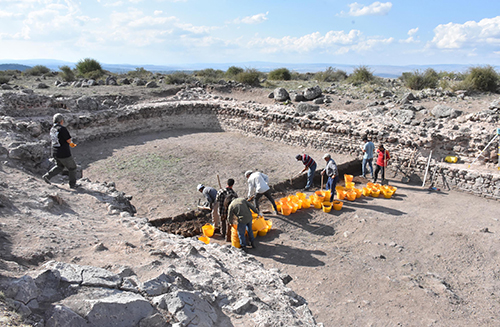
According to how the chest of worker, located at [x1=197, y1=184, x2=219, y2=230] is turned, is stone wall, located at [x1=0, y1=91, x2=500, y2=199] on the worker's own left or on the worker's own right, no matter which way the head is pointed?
on the worker's own right

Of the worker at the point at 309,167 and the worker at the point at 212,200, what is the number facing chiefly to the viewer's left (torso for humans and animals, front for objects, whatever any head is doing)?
2

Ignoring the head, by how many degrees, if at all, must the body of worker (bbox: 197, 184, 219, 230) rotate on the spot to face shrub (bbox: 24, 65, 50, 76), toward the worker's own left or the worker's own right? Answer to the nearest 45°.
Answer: approximately 45° to the worker's own right

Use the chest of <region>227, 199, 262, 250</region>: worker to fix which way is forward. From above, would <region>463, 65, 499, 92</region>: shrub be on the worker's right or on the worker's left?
on the worker's right

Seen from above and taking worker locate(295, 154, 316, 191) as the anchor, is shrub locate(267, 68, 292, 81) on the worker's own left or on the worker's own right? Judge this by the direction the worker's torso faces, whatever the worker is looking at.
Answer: on the worker's own right

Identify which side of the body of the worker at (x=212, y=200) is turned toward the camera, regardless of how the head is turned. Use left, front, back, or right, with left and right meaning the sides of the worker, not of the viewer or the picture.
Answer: left

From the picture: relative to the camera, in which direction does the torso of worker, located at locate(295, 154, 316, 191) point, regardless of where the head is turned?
to the viewer's left

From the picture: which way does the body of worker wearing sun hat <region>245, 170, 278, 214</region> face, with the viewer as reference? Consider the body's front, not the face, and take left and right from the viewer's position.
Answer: facing away from the viewer and to the left of the viewer
